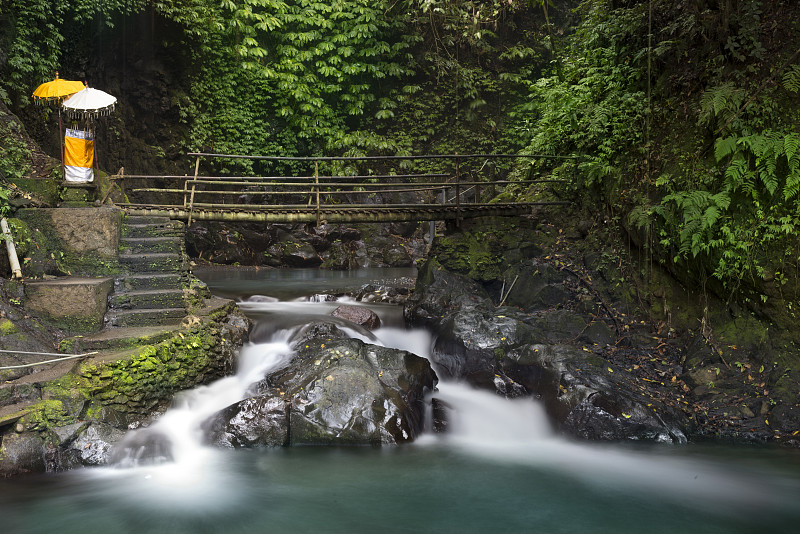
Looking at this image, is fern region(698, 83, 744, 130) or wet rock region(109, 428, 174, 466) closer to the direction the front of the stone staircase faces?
the wet rock

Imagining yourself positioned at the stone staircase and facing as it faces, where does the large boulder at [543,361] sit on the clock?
The large boulder is roughly at 10 o'clock from the stone staircase.

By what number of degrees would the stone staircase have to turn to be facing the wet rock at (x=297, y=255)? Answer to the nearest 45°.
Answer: approximately 135° to its left

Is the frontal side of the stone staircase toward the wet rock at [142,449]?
yes

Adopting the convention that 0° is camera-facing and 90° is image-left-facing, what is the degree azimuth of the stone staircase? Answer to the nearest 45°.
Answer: approximately 0°

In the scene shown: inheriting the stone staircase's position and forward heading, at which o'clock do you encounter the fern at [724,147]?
The fern is roughly at 10 o'clock from the stone staircase.

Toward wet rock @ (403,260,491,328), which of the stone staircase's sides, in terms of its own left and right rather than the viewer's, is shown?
left

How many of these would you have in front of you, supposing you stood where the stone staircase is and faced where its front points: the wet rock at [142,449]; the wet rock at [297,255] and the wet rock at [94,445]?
2

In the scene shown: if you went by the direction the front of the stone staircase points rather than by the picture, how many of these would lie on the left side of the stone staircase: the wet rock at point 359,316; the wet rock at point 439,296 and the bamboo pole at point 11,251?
2

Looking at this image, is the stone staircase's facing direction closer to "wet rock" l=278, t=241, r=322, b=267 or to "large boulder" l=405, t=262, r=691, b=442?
the large boulder

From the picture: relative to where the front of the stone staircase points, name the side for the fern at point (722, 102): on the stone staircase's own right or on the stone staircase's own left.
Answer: on the stone staircase's own left
